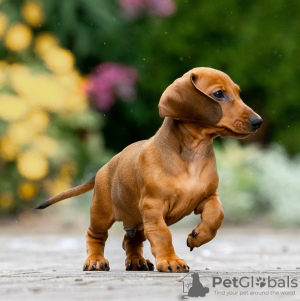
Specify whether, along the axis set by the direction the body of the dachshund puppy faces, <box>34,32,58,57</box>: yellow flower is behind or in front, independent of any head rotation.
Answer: behind

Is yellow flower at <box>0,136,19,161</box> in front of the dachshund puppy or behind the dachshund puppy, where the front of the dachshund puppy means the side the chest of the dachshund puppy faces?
behind

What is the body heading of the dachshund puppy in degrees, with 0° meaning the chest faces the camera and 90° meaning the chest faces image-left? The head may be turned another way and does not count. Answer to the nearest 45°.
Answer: approximately 315°

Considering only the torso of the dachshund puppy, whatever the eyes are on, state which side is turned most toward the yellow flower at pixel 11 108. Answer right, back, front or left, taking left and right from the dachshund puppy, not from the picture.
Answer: back

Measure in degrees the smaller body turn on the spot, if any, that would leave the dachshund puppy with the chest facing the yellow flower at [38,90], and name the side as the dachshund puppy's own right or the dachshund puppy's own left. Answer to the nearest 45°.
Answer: approximately 135° to the dachshund puppy's own left

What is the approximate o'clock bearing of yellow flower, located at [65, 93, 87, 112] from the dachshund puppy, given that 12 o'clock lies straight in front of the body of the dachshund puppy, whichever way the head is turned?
The yellow flower is roughly at 7 o'clock from the dachshund puppy.

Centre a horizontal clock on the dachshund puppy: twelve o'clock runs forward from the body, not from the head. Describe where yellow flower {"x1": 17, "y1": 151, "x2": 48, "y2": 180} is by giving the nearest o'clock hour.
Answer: The yellow flower is roughly at 7 o'clock from the dachshund puppy.

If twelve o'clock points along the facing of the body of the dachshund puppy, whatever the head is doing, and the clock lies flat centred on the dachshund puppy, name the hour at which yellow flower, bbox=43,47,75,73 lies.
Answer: The yellow flower is roughly at 7 o'clock from the dachshund puppy.

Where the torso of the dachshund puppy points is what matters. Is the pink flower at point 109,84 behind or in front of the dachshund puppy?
behind
